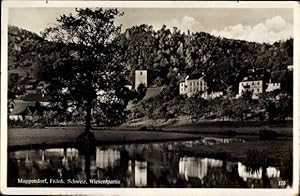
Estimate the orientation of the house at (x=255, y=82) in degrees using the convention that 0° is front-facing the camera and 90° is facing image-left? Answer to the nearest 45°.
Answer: approximately 0°
